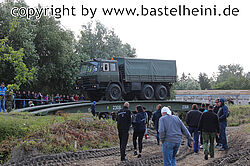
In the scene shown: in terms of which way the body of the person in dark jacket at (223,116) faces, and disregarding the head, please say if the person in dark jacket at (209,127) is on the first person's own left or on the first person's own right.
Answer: on the first person's own left

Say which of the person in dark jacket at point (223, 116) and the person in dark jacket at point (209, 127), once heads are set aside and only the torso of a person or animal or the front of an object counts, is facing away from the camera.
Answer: the person in dark jacket at point (209, 127)

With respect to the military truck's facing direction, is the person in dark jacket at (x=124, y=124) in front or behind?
in front

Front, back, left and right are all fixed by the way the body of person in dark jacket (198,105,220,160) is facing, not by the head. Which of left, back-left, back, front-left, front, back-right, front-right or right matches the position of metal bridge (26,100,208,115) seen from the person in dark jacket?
front-left

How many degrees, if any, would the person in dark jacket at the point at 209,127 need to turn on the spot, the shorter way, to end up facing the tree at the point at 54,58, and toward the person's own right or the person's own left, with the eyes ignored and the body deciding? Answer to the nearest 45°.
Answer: approximately 45° to the person's own left

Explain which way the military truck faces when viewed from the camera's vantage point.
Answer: facing the viewer and to the left of the viewer

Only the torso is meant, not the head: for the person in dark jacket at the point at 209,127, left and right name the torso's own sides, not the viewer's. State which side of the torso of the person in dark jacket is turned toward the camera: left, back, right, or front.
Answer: back

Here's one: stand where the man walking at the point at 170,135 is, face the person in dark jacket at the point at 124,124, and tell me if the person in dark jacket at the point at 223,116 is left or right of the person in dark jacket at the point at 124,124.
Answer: right

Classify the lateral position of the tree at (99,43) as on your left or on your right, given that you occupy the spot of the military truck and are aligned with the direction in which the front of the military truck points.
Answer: on your right

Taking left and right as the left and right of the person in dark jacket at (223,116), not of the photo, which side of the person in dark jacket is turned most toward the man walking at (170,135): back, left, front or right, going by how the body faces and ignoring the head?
left
